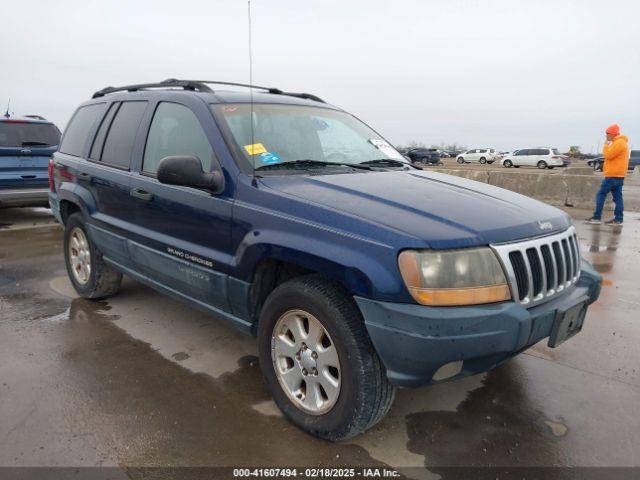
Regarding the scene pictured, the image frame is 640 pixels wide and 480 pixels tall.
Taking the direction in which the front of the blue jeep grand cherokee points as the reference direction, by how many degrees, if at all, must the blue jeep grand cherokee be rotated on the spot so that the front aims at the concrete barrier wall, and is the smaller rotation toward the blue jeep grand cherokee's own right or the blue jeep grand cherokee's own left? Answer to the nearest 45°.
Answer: approximately 90° to the blue jeep grand cherokee's own left

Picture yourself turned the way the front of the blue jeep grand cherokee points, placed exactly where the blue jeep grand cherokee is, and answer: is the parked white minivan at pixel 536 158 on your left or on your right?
on your left
